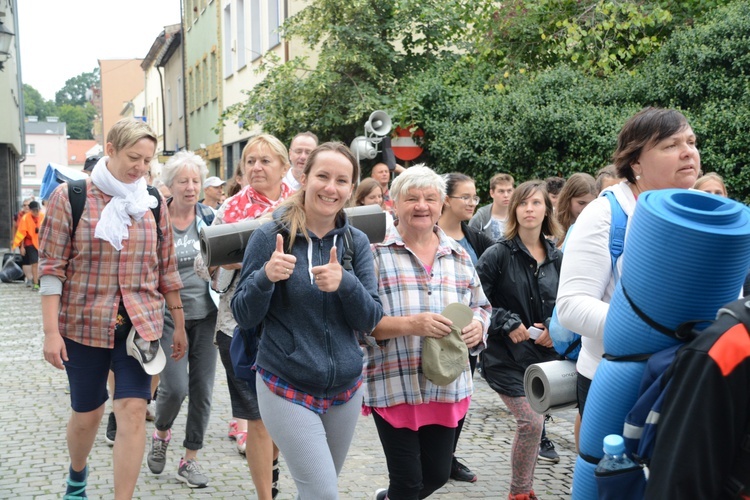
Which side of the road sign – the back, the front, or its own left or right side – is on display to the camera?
front

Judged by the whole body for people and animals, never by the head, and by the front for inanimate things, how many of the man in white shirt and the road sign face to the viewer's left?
0

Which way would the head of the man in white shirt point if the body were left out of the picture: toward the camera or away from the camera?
toward the camera

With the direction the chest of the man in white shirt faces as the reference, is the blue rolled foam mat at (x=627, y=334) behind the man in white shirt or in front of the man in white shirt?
in front

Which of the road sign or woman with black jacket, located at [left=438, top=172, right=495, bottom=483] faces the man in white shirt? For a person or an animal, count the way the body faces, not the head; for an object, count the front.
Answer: the road sign

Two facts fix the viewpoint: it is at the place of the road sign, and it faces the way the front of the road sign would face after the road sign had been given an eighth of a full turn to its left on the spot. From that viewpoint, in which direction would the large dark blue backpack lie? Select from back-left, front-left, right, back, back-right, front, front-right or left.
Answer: front-right

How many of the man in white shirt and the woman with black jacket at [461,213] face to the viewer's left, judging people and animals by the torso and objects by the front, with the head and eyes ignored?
0

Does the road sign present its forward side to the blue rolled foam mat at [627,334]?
yes

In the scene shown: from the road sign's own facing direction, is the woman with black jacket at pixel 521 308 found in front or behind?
in front

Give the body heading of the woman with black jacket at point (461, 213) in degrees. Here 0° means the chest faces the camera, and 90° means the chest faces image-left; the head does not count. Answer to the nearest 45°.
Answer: approximately 315°

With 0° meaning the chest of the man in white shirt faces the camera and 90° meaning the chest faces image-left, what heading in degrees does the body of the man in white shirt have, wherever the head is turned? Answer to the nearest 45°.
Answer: approximately 315°

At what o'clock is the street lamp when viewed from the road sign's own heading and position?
The street lamp is roughly at 3 o'clock from the road sign.

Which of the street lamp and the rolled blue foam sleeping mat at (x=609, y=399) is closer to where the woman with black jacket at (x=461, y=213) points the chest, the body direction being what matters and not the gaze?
the rolled blue foam sleeping mat
